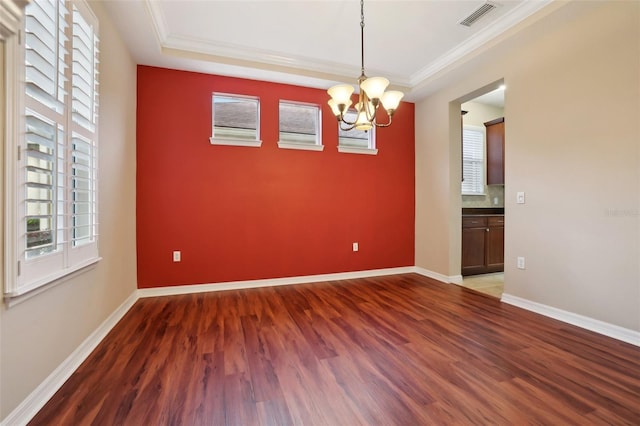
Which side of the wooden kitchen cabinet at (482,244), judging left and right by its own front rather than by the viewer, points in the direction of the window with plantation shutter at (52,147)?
right

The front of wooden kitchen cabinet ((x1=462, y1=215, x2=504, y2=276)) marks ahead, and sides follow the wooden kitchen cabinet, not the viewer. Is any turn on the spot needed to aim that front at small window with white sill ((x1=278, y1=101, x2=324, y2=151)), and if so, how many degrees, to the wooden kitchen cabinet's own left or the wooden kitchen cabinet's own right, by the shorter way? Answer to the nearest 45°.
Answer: approximately 90° to the wooden kitchen cabinet's own right

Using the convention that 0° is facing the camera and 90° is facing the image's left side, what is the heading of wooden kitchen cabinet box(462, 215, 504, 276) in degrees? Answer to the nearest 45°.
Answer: approximately 315°

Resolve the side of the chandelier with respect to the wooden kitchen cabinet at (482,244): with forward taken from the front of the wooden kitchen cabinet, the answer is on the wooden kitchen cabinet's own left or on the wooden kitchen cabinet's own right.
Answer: on the wooden kitchen cabinet's own right

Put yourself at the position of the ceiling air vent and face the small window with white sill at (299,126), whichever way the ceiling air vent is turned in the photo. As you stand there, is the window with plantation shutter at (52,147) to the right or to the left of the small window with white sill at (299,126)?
left

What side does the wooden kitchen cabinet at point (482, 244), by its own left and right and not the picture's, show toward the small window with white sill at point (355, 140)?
right

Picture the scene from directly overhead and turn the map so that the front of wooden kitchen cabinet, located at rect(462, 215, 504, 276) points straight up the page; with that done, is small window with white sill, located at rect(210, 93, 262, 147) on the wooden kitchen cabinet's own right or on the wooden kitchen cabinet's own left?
on the wooden kitchen cabinet's own right

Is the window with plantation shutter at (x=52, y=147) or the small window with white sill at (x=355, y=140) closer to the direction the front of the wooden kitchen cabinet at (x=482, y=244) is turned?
the window with plantation shutter
